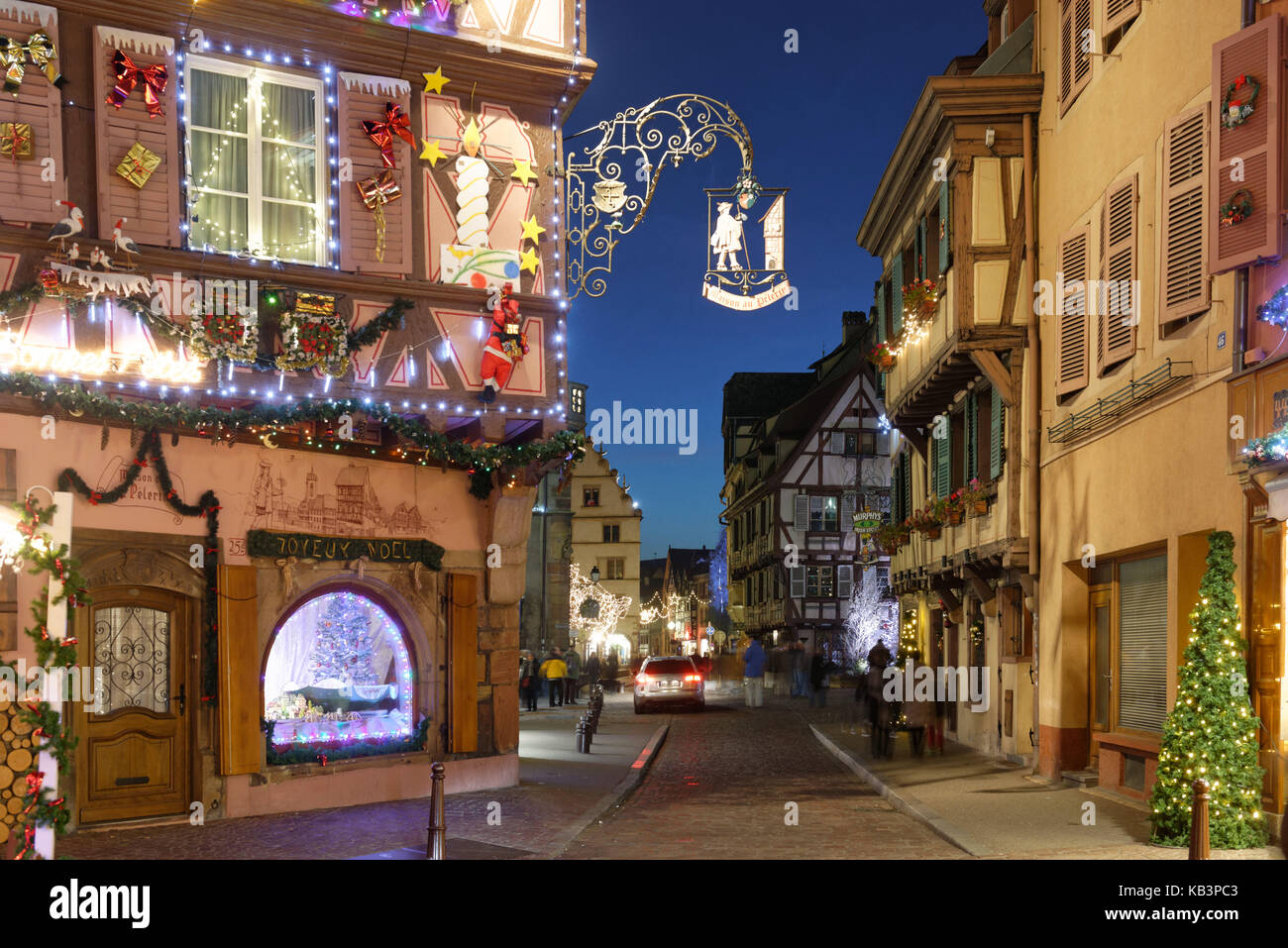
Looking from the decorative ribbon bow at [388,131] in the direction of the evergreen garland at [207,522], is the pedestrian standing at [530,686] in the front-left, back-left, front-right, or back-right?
back-right

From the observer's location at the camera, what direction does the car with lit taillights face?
facing away from the viewer

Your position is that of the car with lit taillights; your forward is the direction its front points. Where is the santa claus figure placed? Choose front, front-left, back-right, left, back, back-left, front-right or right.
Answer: back

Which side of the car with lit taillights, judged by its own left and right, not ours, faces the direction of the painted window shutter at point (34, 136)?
back

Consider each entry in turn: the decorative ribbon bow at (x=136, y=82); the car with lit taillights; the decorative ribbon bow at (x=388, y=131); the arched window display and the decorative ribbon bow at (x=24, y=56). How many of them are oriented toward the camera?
4

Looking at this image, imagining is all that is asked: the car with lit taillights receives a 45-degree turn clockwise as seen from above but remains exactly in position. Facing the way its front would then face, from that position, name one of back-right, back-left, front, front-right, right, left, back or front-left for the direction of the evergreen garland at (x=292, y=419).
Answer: back-right

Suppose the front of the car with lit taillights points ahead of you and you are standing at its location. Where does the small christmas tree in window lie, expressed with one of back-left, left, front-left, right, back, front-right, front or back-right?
back

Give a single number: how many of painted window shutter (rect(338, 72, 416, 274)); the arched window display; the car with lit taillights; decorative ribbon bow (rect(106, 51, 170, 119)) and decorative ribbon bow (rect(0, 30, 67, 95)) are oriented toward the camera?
4

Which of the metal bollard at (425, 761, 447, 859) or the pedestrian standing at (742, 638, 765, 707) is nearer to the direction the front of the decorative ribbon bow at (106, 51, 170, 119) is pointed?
the metal bollard

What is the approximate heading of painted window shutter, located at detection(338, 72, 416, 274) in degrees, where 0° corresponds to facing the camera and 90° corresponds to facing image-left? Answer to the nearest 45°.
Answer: approximately 0°
